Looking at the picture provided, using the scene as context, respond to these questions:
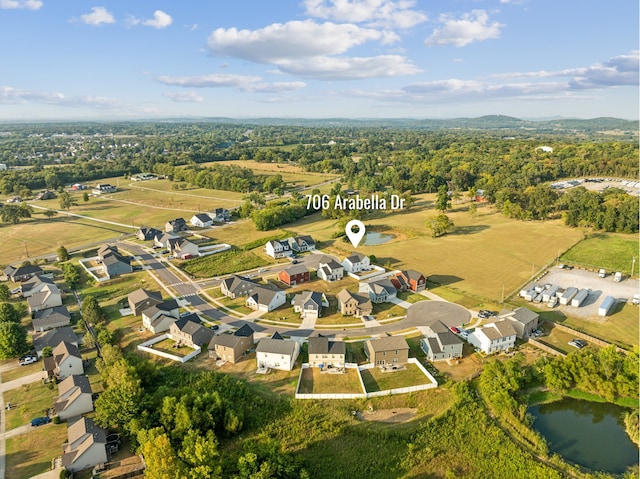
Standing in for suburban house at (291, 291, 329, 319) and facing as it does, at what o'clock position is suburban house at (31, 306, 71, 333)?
suburban house at (31, 306, 71, 333) is roughly at 3 o'clock from suburban house at (291, 291, 329, 319).

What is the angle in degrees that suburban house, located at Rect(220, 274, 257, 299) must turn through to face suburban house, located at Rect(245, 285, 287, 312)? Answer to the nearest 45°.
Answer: approximately 90° to its left

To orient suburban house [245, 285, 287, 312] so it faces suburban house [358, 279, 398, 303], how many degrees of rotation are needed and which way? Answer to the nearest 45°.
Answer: approximately 135° to its left

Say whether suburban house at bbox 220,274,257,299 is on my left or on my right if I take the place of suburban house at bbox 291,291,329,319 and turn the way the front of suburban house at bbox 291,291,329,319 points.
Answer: on my right

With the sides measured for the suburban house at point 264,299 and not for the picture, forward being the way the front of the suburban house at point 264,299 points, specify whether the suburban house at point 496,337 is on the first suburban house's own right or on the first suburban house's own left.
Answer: on the first suburban house's own left

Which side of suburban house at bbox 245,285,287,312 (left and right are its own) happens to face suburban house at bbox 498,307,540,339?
left

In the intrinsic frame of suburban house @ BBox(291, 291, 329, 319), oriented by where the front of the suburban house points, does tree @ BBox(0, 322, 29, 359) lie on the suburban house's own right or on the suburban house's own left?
on the suburban house's own right

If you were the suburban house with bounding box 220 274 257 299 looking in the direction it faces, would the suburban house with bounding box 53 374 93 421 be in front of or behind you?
in front
